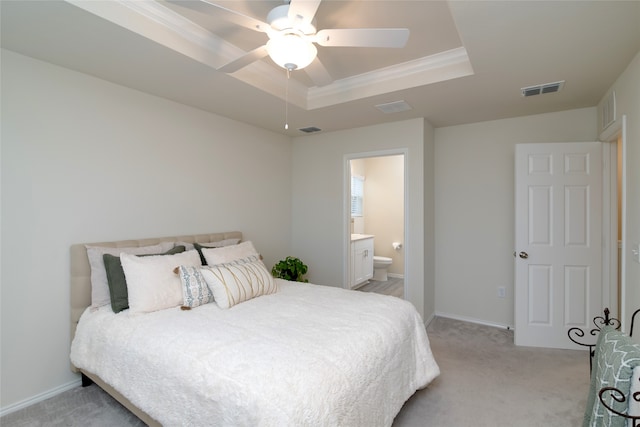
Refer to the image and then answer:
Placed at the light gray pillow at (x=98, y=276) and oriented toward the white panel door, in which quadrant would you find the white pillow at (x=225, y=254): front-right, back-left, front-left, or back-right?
front-left

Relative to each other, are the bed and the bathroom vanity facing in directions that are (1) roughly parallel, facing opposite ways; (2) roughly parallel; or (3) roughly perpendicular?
roughly parallel

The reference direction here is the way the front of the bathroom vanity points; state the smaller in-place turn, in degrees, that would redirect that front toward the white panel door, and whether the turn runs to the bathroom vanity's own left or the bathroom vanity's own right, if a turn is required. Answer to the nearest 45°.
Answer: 0° — it already faces it

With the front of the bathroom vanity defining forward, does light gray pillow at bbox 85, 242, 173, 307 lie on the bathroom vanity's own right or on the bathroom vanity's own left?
on the bathroom vanity's own right

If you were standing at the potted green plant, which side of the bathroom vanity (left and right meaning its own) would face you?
right

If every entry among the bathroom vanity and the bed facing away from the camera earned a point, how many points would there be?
0

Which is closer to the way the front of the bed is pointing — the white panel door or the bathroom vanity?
the white panel door

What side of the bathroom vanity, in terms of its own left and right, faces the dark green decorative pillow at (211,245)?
right

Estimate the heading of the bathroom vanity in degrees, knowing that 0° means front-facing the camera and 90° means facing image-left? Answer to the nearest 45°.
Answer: approximately 315°

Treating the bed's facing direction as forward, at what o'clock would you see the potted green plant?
The potted green plant is roughly at 8 o'clock from the bed.

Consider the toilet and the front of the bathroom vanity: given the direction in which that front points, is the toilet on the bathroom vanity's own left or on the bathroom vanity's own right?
on the bathroom vanity's own left

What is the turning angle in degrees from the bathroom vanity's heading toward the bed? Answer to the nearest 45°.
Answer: approximately 45° to its right

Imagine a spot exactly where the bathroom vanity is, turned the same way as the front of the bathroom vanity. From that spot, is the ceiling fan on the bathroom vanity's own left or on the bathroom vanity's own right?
on the bathroom vanity's own right
